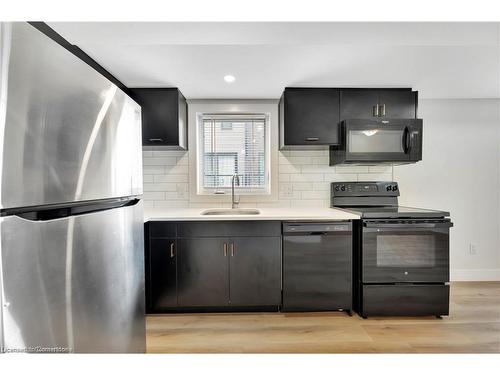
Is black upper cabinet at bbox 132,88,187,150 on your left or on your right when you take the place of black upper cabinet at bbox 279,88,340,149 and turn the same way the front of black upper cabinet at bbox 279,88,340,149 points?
on your right

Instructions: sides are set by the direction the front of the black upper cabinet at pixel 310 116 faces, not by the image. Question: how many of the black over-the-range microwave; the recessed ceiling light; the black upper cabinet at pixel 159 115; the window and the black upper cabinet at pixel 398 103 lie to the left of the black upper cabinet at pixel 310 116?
2

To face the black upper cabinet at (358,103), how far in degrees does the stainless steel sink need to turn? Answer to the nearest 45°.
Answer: approximately 90° to its left

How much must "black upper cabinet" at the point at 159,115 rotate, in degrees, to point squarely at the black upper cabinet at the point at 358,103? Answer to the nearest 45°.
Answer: approximately 90° to its left

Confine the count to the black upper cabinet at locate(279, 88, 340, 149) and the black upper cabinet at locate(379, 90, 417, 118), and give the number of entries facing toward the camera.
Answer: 2

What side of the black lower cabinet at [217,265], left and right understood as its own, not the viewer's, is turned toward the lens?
front

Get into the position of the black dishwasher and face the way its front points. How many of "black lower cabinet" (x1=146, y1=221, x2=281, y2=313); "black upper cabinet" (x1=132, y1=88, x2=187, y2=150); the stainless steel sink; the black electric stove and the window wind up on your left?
1

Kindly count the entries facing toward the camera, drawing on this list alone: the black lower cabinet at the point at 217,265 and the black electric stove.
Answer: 2

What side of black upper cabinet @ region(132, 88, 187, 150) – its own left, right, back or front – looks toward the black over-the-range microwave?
left

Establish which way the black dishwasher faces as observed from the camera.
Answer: facing the viewer

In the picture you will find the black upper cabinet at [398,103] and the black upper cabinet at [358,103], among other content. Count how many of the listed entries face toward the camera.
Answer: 2

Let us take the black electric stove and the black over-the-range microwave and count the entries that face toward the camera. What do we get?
2
